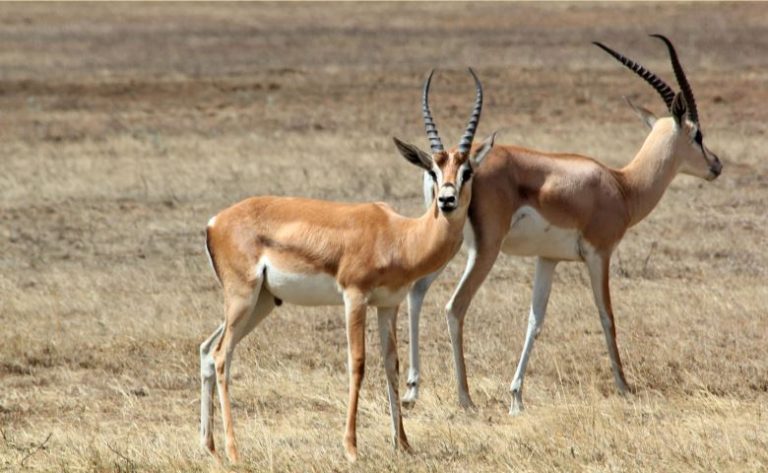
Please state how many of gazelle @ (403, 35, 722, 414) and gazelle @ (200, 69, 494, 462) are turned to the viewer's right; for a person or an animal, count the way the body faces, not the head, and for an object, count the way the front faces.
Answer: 2

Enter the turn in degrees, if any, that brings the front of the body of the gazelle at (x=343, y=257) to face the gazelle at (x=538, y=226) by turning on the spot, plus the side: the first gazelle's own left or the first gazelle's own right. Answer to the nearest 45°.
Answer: approximately 45° to the first gazelle's own left

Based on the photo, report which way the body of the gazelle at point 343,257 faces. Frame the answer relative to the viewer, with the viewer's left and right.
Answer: facing to the right of the viewer

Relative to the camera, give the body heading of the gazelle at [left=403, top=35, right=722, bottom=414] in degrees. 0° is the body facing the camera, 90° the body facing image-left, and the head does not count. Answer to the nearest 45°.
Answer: approximately 270°

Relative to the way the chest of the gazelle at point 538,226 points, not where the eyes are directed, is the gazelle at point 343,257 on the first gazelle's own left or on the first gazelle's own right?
on the first gazelle's own right
